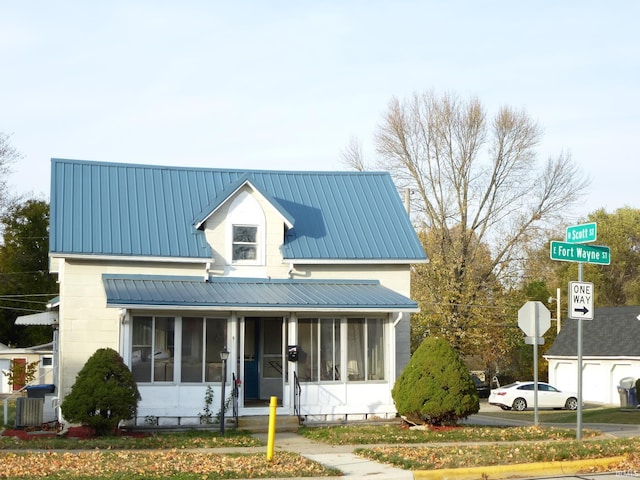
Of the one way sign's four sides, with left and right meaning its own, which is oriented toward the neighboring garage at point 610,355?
back

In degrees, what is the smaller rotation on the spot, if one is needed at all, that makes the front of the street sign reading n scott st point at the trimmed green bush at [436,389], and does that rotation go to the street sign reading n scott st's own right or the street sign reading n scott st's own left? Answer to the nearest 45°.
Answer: approximately 90° to the street sign reading n scott st's own right

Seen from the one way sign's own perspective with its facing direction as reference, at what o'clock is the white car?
The white car is roughly at 6 o'clock from the one way sign.

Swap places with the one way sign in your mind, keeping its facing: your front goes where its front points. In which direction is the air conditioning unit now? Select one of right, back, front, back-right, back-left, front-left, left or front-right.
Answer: right

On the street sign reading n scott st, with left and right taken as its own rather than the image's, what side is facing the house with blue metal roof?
right

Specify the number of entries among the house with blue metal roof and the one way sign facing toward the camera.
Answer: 2

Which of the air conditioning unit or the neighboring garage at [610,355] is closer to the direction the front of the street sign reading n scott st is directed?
the air conditioning unit

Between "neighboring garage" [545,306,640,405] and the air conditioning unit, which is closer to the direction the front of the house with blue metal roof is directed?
the air conditioning unit

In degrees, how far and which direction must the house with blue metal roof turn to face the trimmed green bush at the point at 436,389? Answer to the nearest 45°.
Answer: approximately 45° to its left

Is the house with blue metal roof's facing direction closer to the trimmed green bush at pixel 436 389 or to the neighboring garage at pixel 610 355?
the trimmed green bush

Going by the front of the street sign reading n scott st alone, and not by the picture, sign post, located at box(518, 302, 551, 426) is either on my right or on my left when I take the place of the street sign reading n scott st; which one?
on my right

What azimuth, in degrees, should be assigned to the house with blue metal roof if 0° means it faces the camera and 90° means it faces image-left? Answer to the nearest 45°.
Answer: approximately 0°
